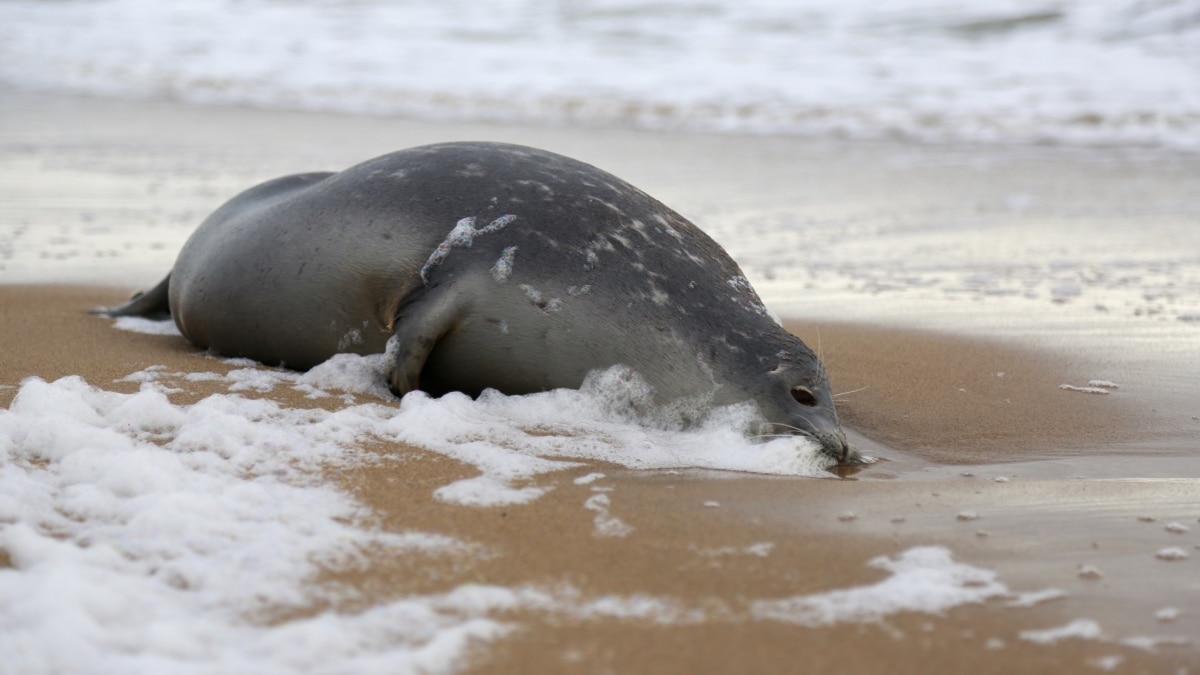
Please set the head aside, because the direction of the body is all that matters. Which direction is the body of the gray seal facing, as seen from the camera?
to the viewer's right
